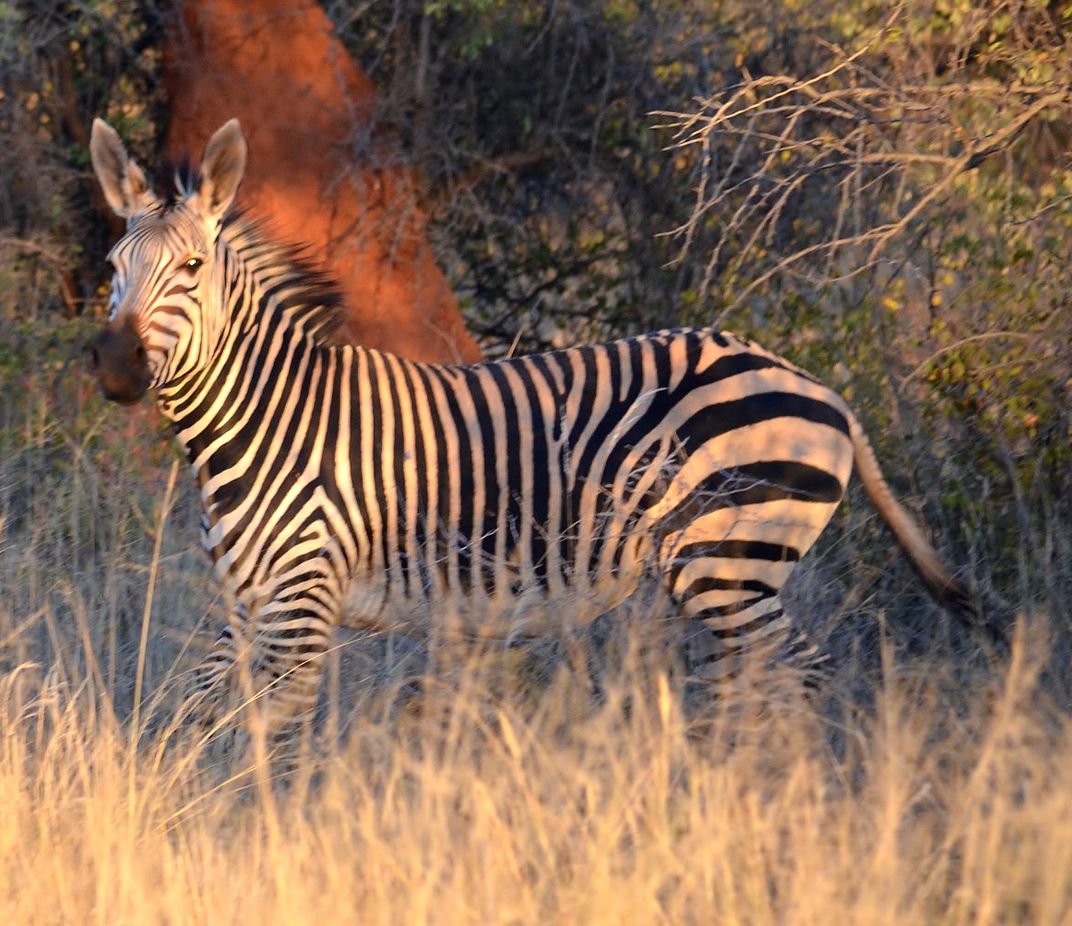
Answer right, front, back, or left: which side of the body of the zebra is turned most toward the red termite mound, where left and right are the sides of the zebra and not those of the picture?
right

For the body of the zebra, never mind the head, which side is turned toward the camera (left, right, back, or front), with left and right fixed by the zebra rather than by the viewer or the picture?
left
